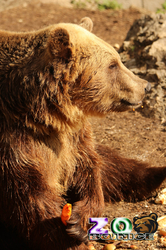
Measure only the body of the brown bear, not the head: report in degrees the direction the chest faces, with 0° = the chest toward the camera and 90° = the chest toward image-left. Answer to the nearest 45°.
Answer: approximately 315°
